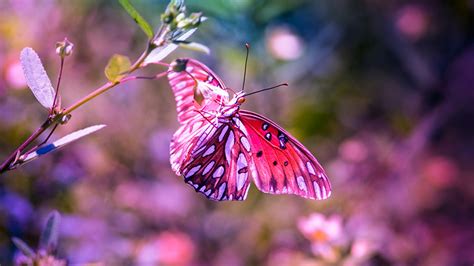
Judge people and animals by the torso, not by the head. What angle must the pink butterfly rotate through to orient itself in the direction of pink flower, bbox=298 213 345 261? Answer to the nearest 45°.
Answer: approximately 45° to its left

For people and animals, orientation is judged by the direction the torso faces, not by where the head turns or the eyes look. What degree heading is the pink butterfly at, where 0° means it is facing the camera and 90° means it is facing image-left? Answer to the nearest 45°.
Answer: approximately 270°
